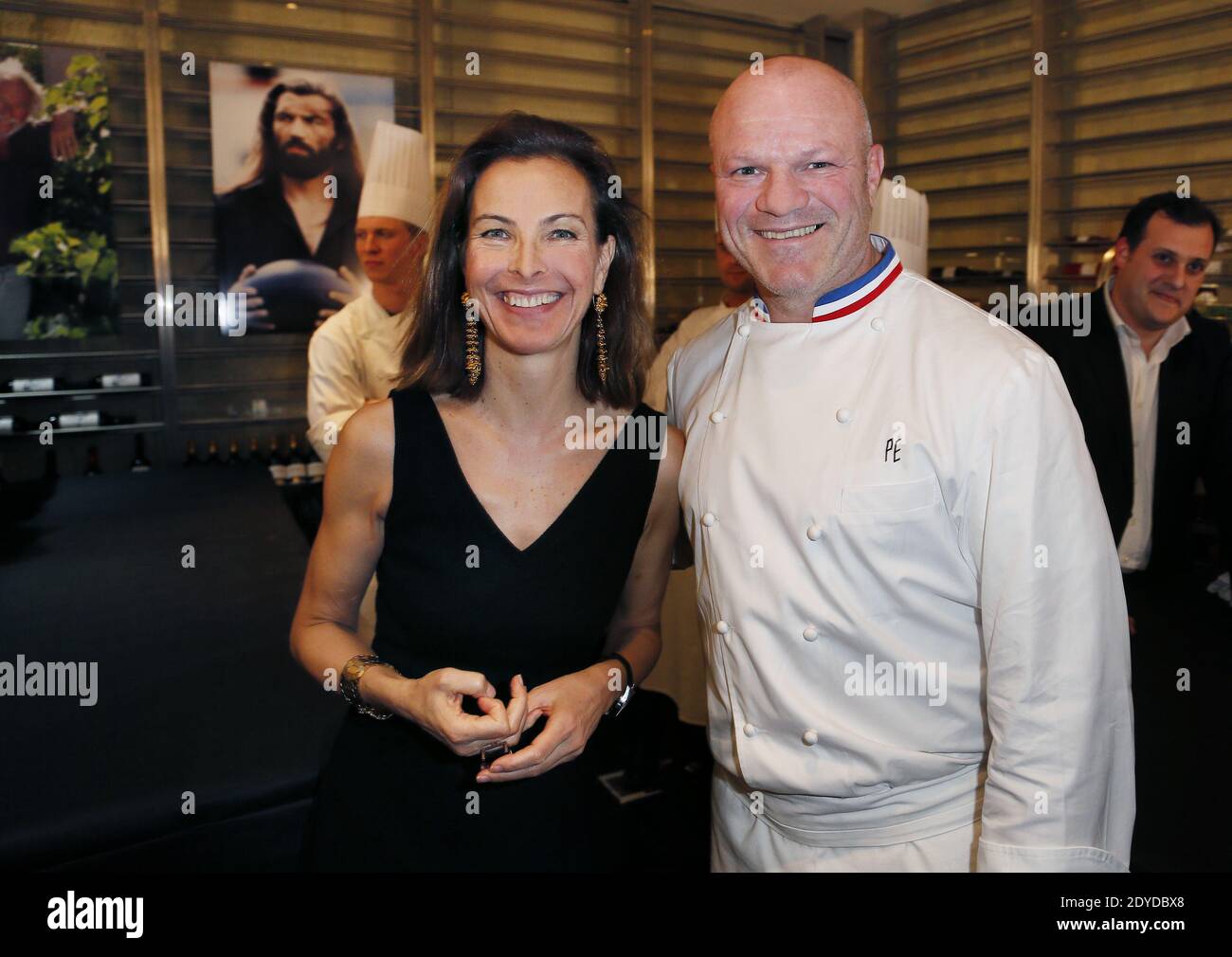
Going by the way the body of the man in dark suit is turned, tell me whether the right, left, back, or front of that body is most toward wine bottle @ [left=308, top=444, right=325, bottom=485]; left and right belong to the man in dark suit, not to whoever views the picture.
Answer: right

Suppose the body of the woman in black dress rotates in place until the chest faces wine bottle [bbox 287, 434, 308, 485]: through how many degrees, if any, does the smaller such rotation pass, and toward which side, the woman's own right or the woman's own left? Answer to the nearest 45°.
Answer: approximately 180°

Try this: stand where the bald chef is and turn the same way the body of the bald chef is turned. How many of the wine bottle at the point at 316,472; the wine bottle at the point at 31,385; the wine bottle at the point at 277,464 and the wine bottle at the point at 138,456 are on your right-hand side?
4

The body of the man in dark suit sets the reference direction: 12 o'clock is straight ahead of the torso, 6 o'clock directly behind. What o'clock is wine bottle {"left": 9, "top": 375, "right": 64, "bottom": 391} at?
The wine bottle is roughly at 3 o'clock from the man in dark suit.

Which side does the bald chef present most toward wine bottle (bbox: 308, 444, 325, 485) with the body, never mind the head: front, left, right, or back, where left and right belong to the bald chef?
right

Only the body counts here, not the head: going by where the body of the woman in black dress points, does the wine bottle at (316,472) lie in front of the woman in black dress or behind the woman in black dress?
behind

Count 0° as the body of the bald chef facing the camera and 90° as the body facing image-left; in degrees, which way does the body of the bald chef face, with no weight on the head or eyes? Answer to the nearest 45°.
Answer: approximately 45°

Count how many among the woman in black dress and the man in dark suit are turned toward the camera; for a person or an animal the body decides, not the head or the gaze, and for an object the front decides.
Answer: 2

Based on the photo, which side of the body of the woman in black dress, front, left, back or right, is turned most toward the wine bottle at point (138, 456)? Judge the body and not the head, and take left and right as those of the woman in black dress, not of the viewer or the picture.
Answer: back
